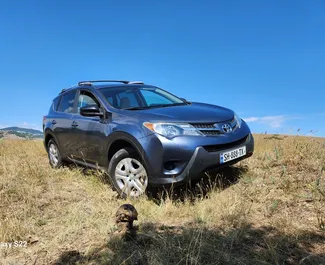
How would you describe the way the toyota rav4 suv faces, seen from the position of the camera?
facing the viewer and to the right of the viewer
